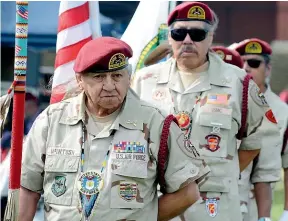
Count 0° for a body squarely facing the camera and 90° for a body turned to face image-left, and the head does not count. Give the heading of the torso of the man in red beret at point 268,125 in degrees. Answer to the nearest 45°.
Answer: approximately 45°

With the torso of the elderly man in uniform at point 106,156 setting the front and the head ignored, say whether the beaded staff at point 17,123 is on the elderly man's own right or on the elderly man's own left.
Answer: on the elderly man's own right

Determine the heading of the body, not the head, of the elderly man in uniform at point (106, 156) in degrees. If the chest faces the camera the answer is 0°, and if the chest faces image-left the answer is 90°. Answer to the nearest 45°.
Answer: approximately 0°

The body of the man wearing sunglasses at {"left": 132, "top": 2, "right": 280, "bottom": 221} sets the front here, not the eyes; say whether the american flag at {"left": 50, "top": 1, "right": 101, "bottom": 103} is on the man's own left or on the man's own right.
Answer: on the man's own right

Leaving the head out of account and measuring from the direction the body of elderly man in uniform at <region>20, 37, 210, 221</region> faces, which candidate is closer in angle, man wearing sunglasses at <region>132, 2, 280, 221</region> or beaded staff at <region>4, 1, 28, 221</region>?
the beaded staff

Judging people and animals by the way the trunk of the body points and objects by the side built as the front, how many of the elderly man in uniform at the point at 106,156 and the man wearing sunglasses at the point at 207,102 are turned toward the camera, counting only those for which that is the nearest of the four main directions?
2

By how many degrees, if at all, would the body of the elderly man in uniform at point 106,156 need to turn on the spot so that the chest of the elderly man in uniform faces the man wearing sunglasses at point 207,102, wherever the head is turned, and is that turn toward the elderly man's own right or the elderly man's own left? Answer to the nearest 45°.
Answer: approximately 135° to the elderly man's own left

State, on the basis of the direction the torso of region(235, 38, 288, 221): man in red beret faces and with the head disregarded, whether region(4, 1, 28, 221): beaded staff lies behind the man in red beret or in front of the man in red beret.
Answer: in front
